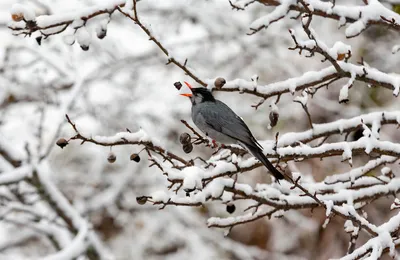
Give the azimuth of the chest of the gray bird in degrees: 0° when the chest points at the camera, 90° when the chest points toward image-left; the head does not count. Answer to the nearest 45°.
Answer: approximately 90°

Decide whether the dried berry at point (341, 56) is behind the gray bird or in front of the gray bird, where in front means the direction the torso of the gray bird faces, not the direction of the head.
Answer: behind
